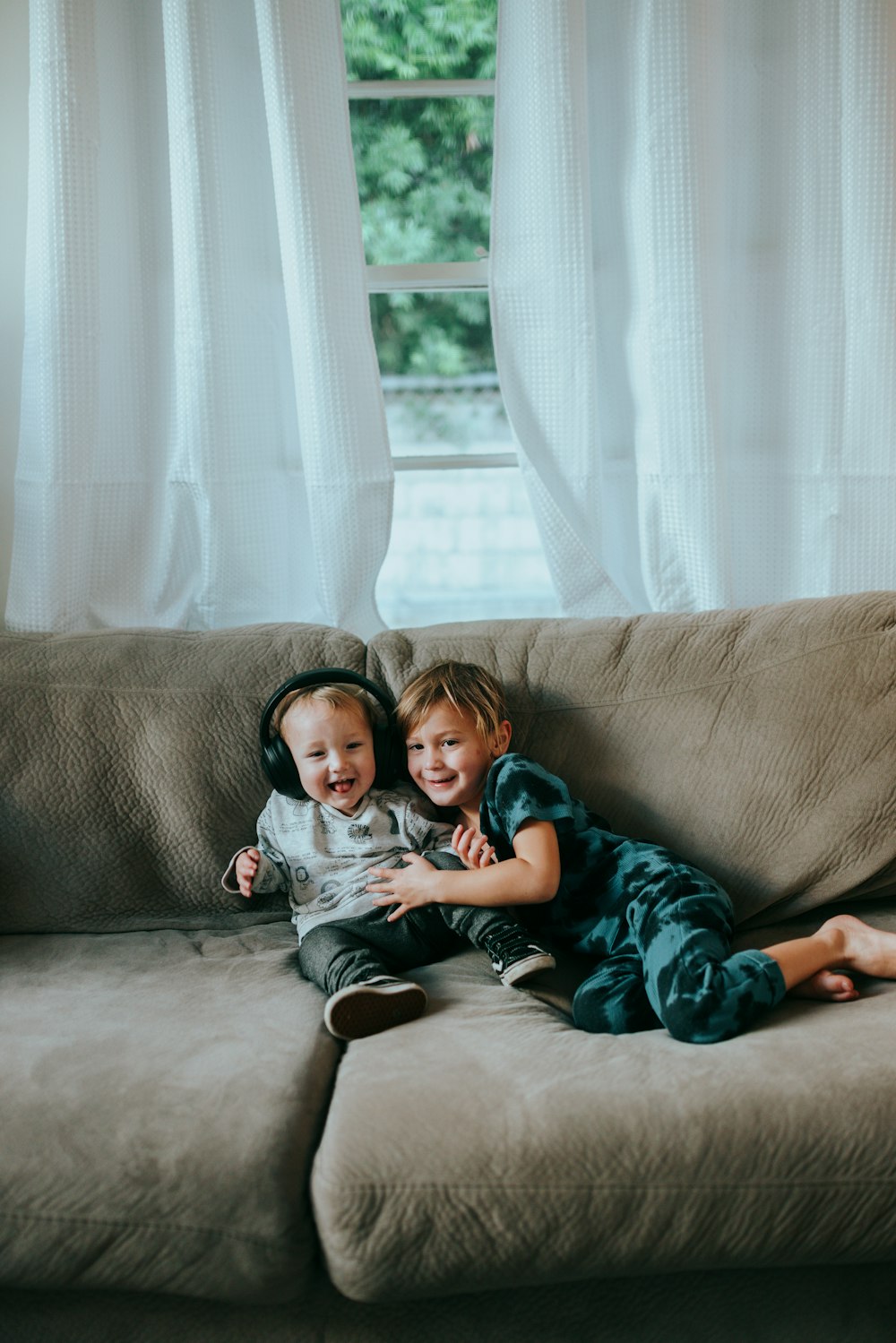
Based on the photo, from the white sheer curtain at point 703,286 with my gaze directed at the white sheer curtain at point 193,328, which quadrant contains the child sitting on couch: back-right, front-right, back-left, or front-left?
front-left

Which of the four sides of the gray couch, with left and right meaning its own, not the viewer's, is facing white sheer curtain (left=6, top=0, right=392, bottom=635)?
back

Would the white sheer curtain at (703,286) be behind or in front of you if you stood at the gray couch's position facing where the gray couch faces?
behind

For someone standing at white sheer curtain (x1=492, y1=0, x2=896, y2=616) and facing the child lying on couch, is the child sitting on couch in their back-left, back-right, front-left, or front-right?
front-right

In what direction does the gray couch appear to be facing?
toward the camera

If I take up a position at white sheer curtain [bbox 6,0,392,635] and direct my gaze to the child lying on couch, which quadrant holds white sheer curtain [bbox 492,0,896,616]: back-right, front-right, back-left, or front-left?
front-left

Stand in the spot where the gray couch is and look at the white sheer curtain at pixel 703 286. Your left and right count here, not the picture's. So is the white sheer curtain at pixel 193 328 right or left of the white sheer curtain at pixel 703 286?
left
